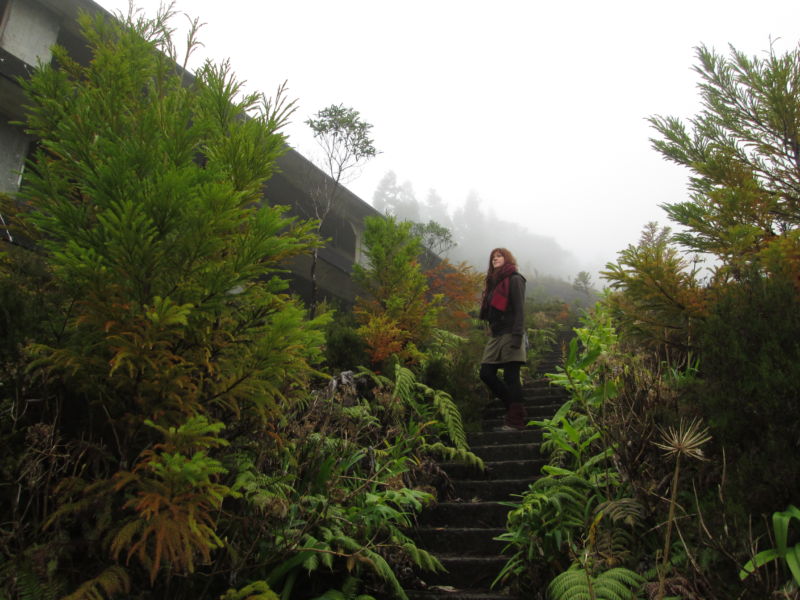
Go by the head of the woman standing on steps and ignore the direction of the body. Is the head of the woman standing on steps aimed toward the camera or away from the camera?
toward the camera

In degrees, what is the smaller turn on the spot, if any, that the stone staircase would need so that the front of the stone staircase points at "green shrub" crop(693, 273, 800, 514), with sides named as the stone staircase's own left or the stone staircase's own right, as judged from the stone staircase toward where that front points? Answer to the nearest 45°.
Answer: approximately 45° to the stone staircase's own left

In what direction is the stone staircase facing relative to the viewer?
toward the camera

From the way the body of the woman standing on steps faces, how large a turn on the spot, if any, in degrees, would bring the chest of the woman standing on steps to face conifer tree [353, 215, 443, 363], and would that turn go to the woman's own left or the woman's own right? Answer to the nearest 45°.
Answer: approximately 90° to the woman's own right
